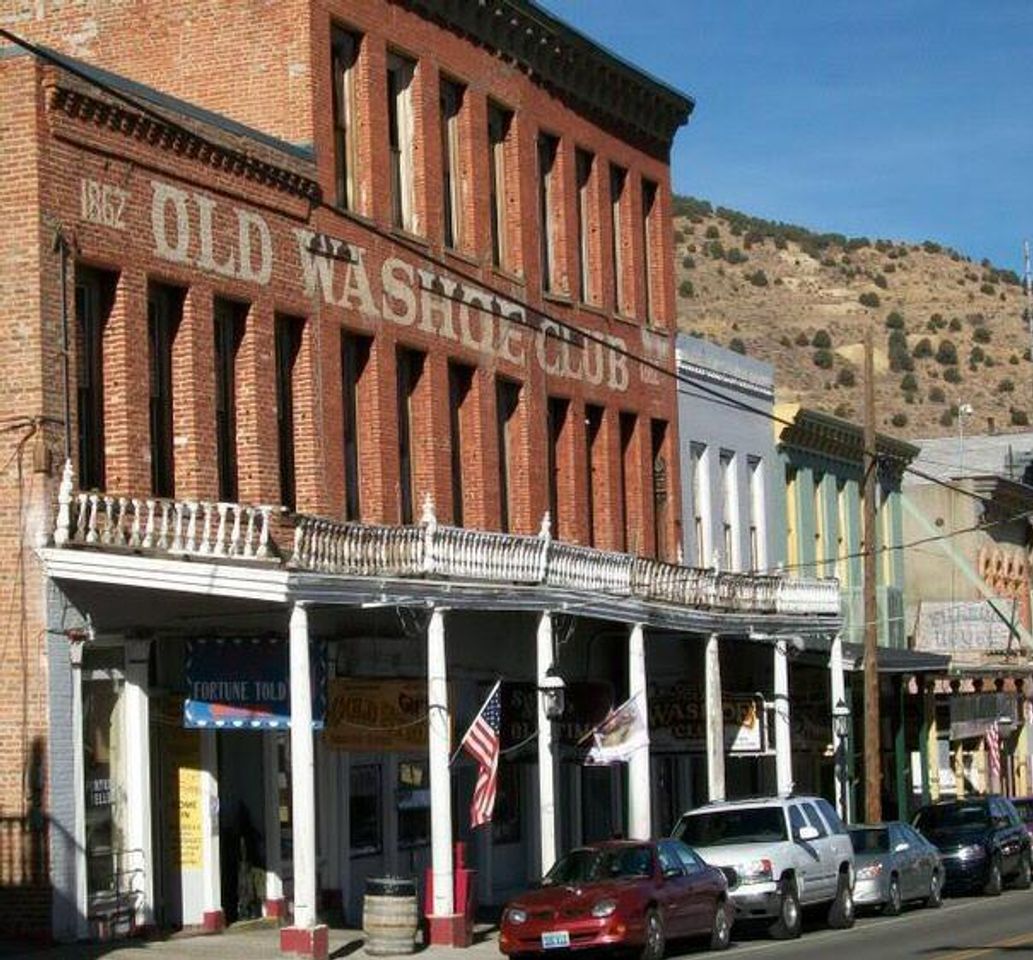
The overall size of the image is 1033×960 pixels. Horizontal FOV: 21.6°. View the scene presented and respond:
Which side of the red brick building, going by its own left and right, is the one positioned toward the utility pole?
left

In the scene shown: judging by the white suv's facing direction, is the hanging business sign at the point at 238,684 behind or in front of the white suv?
in front

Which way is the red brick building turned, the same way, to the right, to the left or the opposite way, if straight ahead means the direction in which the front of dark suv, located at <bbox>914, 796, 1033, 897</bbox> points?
to the left

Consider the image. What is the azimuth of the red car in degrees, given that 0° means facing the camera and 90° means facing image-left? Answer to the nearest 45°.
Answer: approximately 45°

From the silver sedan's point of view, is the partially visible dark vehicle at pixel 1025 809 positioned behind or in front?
behind

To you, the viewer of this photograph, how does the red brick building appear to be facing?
facing the viewer and to the right of the viewer

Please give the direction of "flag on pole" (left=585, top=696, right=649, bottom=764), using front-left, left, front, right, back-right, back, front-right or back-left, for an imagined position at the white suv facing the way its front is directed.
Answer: right

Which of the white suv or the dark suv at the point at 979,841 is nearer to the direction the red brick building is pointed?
the white suv

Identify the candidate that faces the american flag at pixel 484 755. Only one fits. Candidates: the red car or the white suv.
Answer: the white suv

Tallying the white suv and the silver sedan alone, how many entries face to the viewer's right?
0

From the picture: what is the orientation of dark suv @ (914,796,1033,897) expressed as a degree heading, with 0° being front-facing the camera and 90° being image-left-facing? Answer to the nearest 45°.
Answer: approximately 45°

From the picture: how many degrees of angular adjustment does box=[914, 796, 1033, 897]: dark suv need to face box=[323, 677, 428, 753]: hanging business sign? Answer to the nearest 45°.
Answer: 0° — it already faces it
